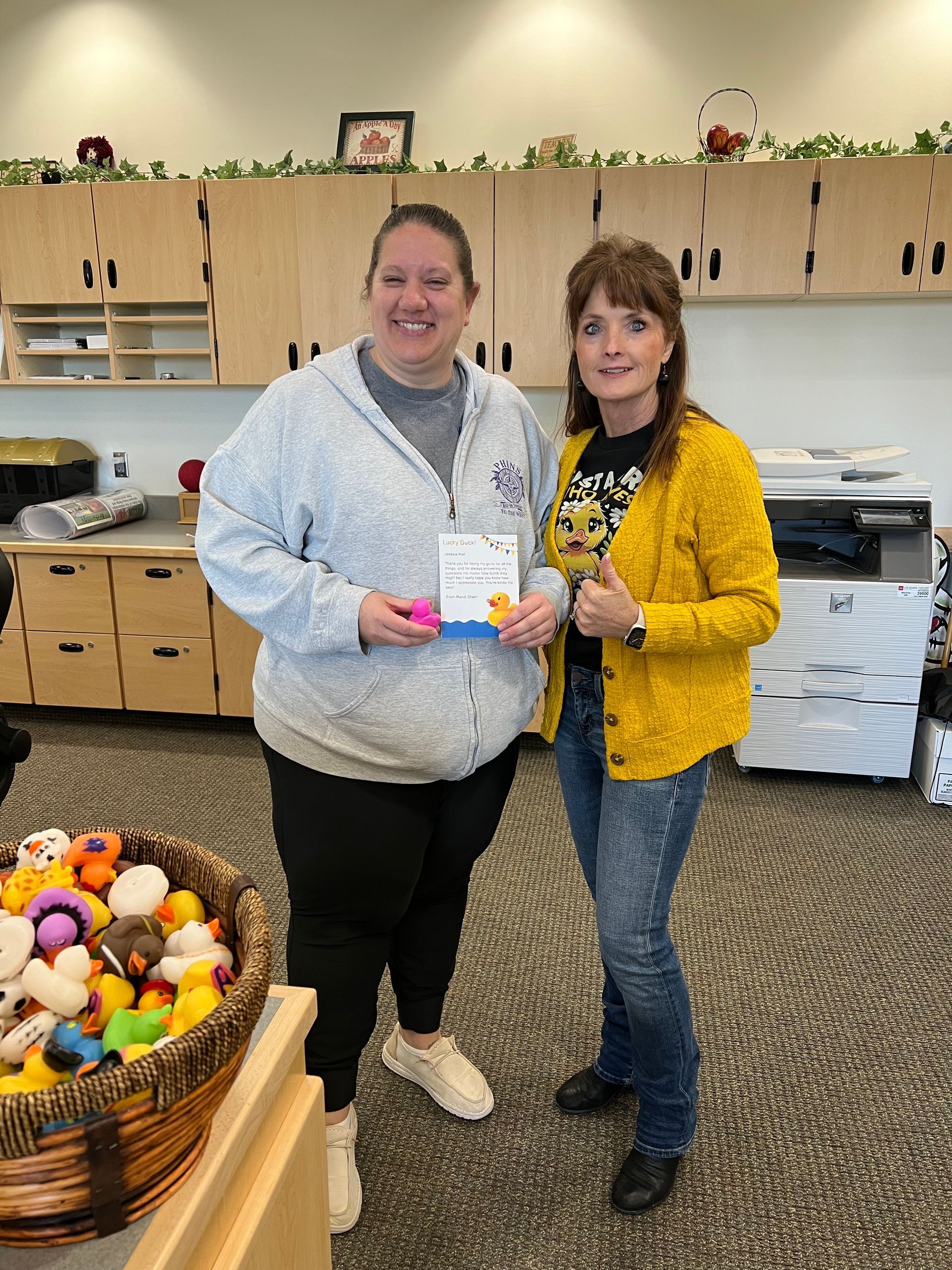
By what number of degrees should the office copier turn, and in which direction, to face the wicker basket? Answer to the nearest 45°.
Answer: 0° — it already faces it

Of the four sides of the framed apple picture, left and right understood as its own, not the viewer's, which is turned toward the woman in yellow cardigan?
front

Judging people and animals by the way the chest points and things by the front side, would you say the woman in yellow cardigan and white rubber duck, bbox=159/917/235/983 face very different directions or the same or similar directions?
very different directions

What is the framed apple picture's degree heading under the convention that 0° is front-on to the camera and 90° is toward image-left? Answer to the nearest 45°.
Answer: approximately 0°

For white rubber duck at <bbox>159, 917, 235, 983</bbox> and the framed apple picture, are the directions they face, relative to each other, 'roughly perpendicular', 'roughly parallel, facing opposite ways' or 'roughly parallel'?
roughly perpendicular
